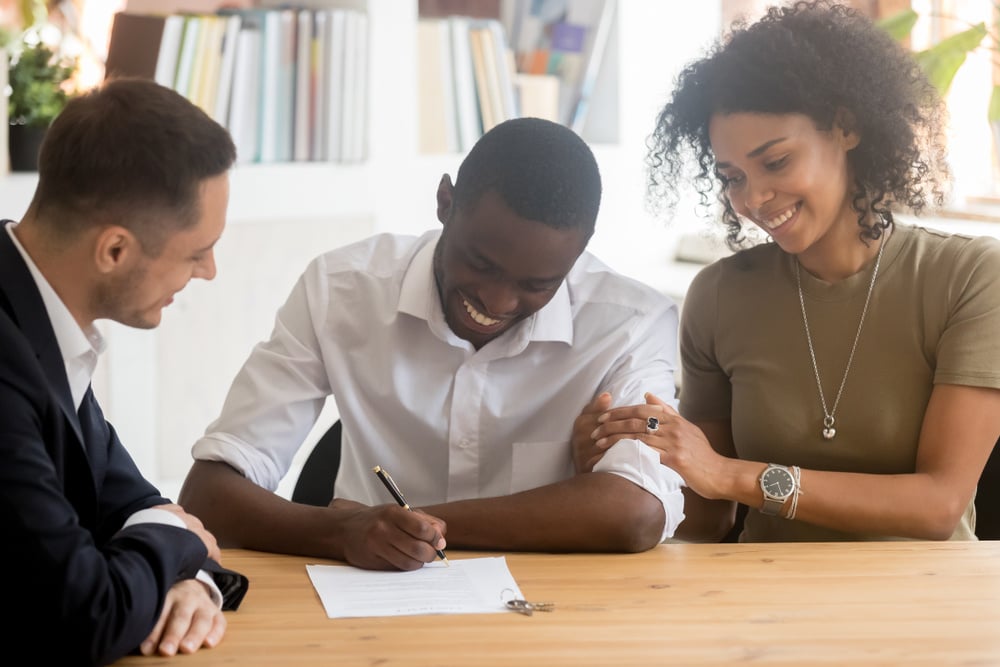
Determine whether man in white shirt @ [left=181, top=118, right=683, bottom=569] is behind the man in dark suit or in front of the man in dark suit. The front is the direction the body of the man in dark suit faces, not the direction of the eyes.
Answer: in front

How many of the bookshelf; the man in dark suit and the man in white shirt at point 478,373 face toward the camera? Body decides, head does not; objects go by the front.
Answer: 2

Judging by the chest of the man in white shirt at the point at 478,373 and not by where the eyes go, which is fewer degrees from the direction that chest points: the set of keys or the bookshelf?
the set of keys

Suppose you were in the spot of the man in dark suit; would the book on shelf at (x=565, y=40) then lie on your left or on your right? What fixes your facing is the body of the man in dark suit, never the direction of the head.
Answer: on your left

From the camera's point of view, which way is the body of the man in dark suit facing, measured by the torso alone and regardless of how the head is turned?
to the viewer's right

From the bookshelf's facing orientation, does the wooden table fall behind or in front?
in front

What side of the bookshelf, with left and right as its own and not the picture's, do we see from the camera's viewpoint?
front

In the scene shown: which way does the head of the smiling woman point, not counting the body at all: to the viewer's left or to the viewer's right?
to the viewer's left

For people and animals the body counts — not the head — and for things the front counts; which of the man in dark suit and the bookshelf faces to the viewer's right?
the man in dark suit

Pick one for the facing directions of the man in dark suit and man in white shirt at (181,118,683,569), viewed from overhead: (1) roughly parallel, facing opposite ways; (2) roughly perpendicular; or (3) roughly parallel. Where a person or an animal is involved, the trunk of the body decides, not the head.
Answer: roughly perpendicular

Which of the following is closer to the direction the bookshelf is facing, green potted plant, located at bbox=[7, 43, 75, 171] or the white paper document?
the white paper document

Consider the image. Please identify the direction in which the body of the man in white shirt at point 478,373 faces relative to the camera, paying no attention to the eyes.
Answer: toward the camera

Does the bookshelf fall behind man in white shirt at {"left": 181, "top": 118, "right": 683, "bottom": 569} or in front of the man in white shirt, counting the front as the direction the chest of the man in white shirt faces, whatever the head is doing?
behind

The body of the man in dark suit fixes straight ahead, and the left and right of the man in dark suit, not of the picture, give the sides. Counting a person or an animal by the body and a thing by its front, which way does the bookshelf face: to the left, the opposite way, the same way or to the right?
to the right
